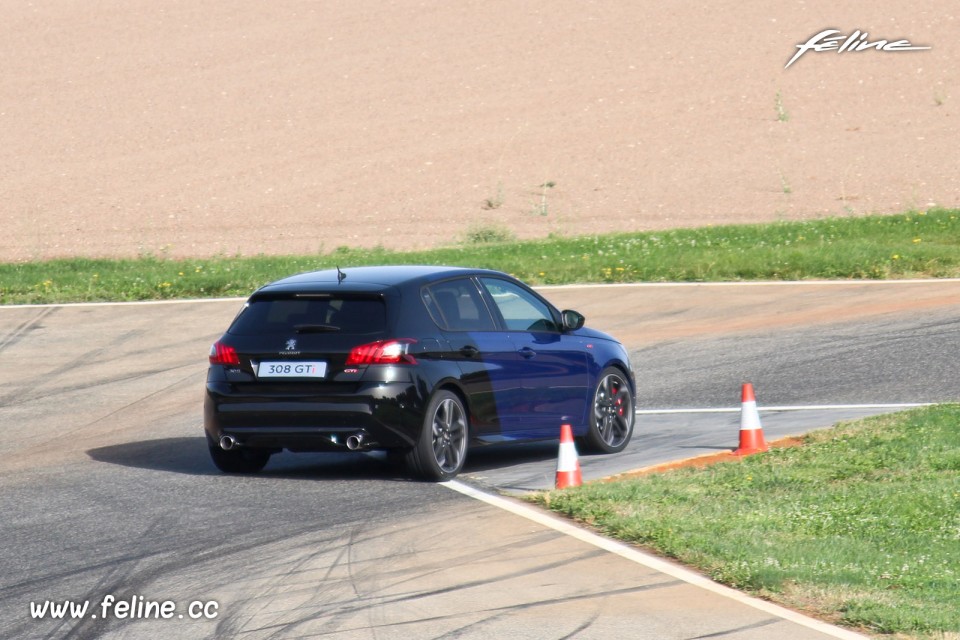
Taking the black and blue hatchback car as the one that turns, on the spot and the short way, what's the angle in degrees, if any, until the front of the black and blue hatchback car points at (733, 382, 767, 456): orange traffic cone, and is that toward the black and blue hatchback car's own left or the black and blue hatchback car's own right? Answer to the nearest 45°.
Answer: approximately 45° to the black and blue hatchback car's own right

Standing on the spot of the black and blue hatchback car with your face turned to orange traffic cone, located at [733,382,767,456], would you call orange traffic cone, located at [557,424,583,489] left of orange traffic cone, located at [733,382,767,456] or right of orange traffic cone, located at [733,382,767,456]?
right

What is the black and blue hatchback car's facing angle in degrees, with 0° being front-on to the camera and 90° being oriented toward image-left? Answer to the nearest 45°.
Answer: approximately 225°

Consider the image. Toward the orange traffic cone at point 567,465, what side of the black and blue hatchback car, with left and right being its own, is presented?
right
